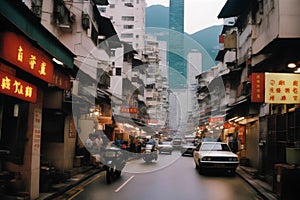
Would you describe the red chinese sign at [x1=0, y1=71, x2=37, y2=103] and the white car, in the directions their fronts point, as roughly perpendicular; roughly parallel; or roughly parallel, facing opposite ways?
roughly perpendicular

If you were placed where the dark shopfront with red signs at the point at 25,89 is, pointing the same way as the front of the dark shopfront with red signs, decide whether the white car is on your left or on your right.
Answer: on your left

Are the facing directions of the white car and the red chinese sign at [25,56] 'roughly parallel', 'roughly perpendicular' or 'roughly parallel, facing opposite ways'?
roughly perpendicular

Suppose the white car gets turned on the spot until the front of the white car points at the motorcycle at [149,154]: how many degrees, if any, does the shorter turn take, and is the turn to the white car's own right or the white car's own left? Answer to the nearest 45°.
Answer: approximately 135° to the white car's own right

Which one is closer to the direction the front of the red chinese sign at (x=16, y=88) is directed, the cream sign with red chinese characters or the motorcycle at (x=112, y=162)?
the cream sign with red chinese characters

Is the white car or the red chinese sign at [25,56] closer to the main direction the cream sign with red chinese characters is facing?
the red chinese sign

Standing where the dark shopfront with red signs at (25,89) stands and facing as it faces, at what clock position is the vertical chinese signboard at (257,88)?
The vertical chinese signboard is roughly at 10 o'clock from the dark shopfront with red signs.

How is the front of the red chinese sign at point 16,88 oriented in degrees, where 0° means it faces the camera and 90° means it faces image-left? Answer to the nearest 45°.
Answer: approximately 315°

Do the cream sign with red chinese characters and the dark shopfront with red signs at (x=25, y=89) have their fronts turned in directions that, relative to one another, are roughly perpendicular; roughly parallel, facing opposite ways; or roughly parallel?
roughly perpendicular
